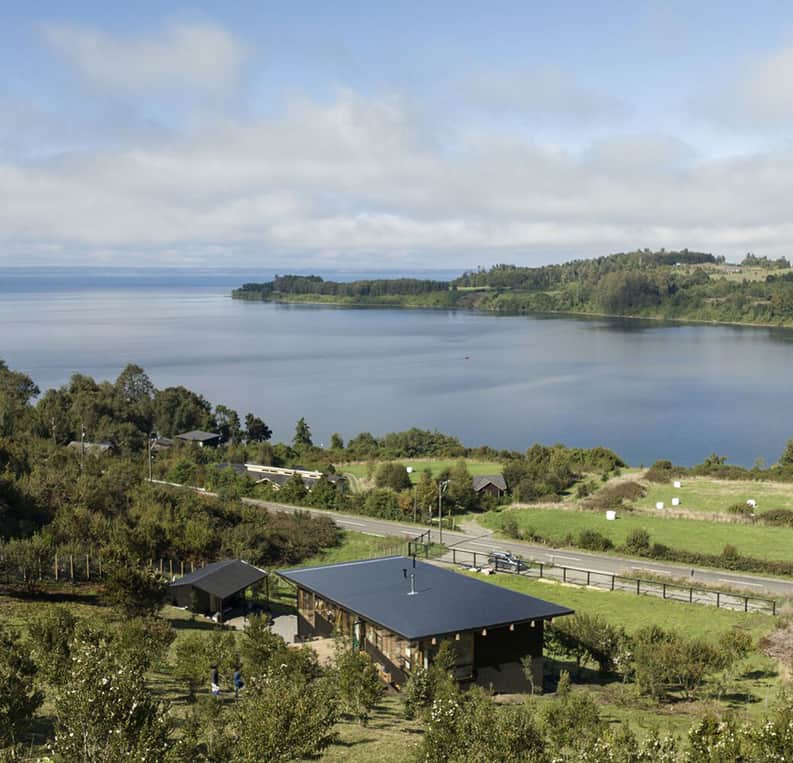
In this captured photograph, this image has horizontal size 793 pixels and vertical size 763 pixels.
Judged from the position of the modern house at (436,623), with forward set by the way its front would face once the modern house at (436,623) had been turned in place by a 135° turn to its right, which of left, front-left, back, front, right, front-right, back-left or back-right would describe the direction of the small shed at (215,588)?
front-left

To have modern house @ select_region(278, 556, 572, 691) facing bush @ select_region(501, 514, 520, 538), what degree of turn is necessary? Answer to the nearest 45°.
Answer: approximately 135° to its right

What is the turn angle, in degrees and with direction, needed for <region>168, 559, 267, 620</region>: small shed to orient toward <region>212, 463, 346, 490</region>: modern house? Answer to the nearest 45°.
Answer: approximately 135° to its left

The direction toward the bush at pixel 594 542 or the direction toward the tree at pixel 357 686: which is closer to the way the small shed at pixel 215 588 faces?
the tree

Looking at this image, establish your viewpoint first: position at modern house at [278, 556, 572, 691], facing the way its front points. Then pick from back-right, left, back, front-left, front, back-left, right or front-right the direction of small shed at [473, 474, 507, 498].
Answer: back-right

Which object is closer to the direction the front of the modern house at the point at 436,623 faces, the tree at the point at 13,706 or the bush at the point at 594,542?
the tree

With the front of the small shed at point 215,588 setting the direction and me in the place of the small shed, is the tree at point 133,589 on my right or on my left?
on my right

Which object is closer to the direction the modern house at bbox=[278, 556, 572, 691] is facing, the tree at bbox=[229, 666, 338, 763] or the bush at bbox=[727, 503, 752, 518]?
the tree

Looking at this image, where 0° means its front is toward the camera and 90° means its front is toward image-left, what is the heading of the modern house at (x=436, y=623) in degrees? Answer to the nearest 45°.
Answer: approximately 45°

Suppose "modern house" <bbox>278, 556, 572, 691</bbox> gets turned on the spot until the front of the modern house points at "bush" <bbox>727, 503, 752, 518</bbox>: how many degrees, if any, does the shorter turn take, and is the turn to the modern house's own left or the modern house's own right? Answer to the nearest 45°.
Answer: approximately 180°
